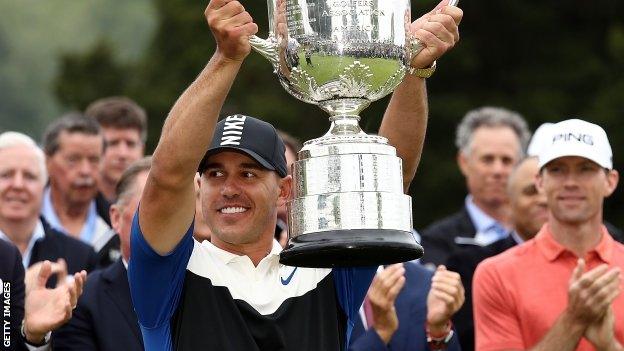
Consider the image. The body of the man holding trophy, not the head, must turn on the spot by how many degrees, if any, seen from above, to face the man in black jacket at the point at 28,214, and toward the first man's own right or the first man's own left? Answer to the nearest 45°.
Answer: approximately 135° to the first man's own right

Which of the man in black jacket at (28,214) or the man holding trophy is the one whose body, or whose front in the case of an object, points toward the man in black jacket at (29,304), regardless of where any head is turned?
the man in black jacket at (28,214)

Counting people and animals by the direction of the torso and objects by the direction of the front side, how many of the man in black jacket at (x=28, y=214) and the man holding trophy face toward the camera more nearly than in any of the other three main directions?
2

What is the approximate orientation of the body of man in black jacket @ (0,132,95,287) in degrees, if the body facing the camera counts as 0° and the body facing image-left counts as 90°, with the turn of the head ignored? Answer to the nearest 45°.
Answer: approximately 0°

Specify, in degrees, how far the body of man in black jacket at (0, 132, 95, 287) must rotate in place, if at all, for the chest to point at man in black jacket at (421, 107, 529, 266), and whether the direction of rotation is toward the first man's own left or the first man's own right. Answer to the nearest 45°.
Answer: approximately 90° to the first man's own left

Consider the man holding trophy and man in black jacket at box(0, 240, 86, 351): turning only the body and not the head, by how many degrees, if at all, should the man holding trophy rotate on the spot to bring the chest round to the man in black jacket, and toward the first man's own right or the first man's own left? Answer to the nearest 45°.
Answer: approximately 135° to the first man's own right
